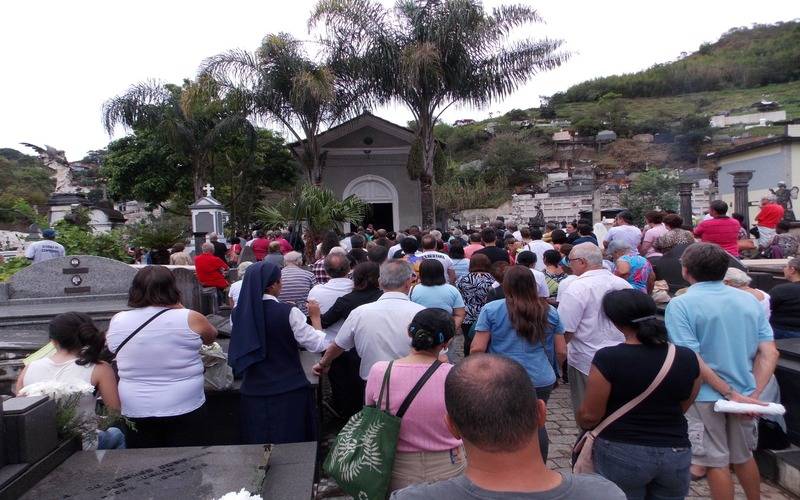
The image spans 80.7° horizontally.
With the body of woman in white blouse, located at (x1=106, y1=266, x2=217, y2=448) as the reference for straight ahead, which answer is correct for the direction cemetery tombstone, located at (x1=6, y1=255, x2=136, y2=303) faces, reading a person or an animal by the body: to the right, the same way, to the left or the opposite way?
the opposite way

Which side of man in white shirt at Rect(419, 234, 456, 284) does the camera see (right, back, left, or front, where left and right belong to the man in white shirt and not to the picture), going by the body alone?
back

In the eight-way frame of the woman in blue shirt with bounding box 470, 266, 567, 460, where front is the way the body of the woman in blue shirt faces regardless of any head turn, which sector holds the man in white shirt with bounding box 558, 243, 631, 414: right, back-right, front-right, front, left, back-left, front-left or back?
front-right

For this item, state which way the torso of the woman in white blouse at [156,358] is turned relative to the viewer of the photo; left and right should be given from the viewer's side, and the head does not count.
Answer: facing away from the viewer

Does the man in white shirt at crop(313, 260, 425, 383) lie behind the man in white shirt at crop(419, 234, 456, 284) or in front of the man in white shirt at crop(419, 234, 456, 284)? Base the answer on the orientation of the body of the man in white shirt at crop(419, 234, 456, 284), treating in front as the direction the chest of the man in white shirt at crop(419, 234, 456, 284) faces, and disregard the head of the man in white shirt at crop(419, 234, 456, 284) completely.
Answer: behind

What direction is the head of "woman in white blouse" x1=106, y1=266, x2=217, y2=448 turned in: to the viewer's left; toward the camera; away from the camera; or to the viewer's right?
away from the camera

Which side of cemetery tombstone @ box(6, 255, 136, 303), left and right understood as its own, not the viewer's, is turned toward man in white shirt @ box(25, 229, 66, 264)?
back

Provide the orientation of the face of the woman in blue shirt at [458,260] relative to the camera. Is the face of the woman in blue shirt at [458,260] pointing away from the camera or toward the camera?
away from the camera

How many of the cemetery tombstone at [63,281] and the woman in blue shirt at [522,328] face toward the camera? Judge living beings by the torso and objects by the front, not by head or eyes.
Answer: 1

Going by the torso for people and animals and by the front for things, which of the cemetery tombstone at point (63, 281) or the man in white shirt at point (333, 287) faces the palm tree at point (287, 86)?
the man in white shirt

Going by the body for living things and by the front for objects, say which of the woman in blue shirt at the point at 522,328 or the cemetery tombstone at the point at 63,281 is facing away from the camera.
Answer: the woman in blue shirt

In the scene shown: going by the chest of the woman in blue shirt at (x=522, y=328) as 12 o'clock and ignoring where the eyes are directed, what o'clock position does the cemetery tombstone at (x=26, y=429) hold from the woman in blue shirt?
The cemetery tombstone is roughly at 8 o'clock from the woman in blue shirt.

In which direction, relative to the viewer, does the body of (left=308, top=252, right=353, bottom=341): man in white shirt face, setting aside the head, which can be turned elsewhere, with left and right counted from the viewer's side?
facing away from the viewer

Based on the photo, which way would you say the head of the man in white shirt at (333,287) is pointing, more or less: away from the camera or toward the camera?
away from the camera

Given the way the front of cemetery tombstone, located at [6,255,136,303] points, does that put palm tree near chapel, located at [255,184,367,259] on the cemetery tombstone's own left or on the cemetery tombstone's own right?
on the cemetery tombstone's own left

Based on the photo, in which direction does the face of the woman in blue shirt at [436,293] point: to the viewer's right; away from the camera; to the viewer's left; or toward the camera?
away from the camera
